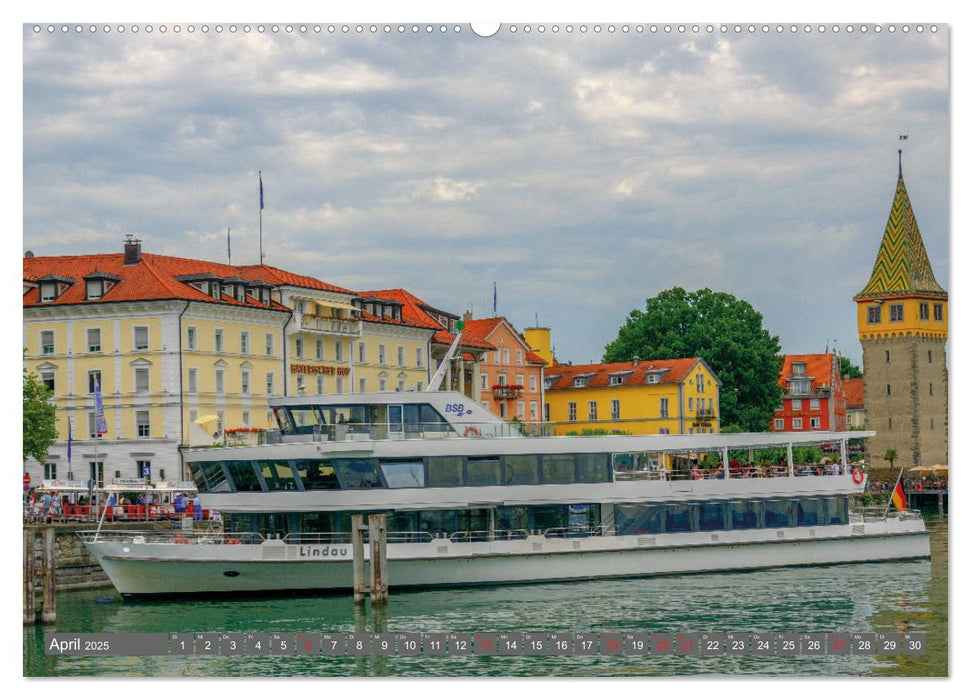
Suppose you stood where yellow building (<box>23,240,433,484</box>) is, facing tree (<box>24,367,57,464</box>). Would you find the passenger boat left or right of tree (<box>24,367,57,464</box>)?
left

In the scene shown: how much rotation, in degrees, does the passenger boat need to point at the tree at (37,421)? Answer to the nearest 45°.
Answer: approximately 45° to its right

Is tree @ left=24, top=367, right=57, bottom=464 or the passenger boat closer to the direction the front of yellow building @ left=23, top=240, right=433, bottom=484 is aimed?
the passenger boat

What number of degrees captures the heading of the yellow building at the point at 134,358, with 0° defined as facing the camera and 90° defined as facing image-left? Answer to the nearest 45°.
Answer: approximately 315°

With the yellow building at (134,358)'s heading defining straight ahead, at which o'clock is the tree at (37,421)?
The tree is roughly at 2 o'clock from the yellow building.

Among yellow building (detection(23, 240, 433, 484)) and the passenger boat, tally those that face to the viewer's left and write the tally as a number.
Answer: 1

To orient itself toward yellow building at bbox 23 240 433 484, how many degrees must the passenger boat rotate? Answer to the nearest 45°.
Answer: approximately 45° to its right

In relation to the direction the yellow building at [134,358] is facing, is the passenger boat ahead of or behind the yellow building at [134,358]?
ahead

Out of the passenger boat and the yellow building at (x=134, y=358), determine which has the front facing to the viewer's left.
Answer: the passenger boat

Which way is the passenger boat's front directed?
to the viewer's left
